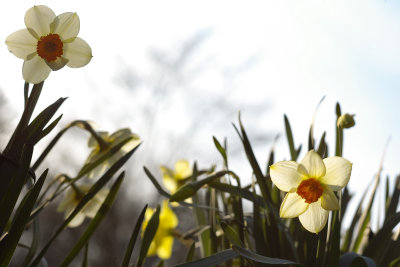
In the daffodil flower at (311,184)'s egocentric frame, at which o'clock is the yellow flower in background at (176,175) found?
The yellow flower in background is roughly at 5 o'clock from the daffodil flower.

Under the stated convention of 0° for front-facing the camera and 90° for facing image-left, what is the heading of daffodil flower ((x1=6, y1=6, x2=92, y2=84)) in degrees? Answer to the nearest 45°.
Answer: approximately 0°

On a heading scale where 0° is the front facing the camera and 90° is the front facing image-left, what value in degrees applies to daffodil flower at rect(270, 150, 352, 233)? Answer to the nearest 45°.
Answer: approximately 0°

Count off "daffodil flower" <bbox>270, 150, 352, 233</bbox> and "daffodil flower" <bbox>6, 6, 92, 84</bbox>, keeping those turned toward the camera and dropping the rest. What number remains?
2

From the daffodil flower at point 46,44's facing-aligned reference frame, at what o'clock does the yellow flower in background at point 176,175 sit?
The yellow flower in background is roughly at 7 o'clock from the daffodil flower.
